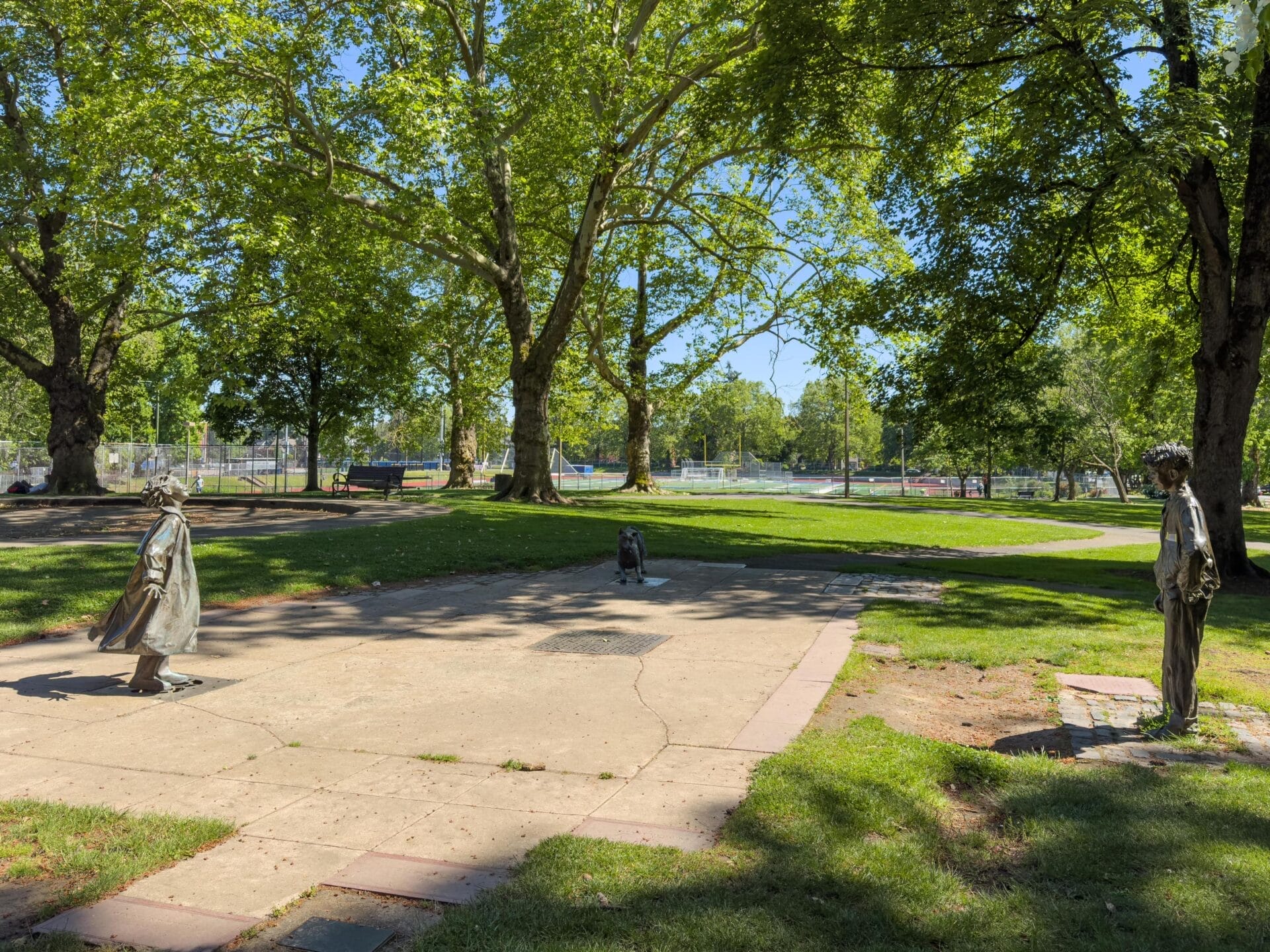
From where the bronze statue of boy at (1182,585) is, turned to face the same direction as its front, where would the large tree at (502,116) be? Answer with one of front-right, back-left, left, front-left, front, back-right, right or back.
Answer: front-right

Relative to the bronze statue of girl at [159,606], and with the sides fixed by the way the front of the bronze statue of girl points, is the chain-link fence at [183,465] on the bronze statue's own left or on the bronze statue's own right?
on the bronze statue's own left

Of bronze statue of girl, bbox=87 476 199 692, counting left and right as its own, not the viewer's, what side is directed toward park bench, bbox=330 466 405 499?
left

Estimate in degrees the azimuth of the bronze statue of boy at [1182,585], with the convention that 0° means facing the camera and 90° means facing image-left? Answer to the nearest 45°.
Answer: approximately 90°

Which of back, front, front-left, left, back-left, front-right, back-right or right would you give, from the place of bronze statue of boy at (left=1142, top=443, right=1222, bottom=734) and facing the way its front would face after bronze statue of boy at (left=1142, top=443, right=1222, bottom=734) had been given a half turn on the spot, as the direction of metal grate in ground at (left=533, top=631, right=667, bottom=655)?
back

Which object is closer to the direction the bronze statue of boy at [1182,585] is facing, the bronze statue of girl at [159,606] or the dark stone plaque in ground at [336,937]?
the bronze statue of girl

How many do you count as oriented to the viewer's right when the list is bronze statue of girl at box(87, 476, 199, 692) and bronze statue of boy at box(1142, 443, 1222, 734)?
1

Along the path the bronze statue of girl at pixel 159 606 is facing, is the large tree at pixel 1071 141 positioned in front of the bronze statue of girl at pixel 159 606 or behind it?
in front

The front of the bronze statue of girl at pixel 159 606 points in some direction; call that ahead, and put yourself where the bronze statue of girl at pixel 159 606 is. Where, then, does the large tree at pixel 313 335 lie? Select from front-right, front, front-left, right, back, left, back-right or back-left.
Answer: left

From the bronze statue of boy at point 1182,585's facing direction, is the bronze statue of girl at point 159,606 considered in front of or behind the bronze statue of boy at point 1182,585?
in front

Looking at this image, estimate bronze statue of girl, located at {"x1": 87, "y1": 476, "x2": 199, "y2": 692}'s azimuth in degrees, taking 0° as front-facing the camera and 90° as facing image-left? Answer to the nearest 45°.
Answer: approximately 270°

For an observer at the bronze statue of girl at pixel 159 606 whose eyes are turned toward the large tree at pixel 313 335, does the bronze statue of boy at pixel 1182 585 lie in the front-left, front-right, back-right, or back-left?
back-right

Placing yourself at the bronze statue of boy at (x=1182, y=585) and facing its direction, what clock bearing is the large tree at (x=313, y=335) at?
The large tree is roughly at 1 o'clock from the bronze statue of boy.

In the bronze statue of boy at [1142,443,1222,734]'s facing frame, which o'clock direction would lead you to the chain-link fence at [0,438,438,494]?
The chain-link fence is roughly at 1 o'clock from the bronze statue of boy.

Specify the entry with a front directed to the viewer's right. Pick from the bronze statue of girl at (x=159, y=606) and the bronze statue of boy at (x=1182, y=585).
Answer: the bronze statue of girl at (x=159, y=606)
